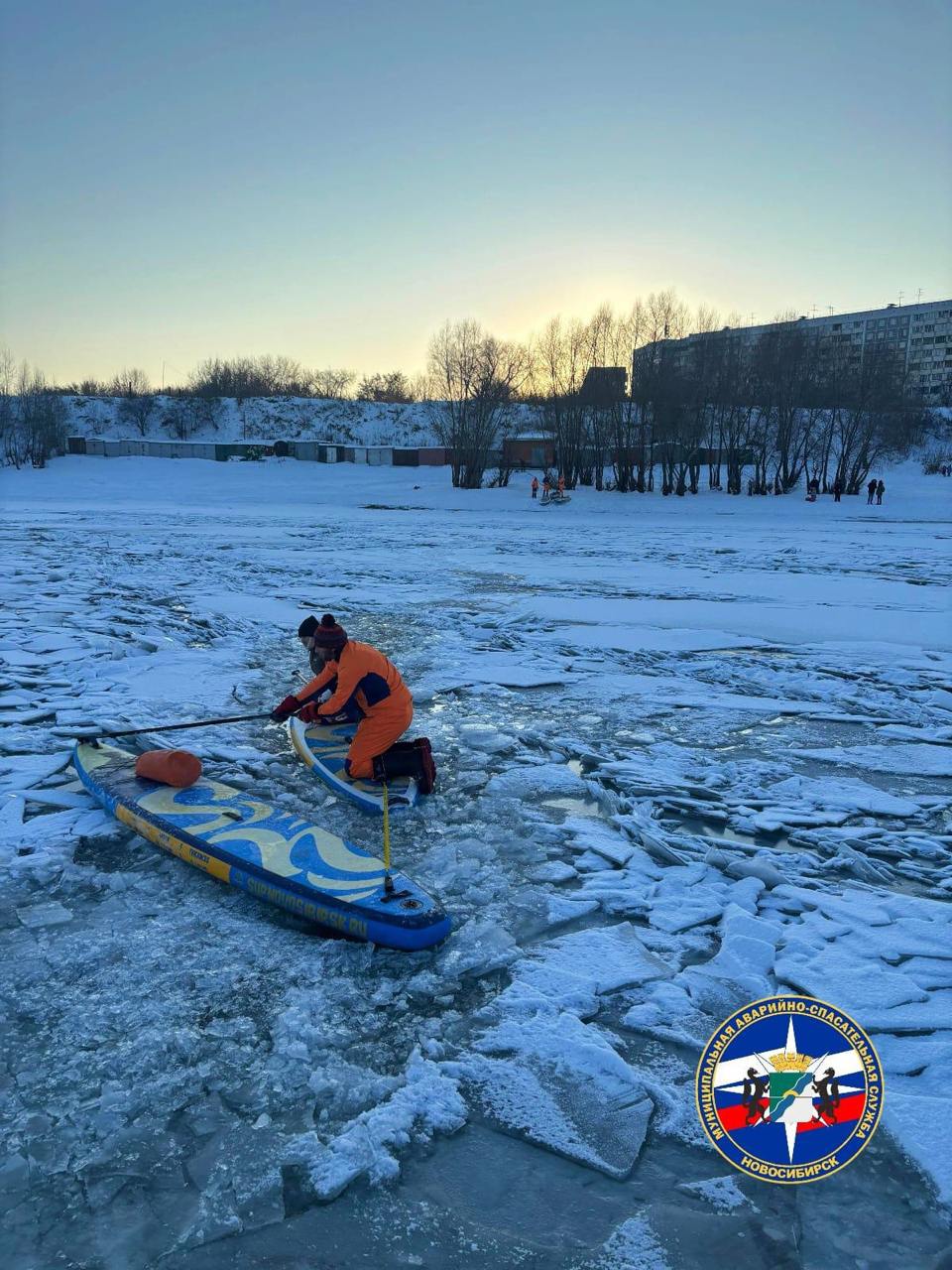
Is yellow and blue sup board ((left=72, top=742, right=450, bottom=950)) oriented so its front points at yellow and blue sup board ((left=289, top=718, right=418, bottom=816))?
no

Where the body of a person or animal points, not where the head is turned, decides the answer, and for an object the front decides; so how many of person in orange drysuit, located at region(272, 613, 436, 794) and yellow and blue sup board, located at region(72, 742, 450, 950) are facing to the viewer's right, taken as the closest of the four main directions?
0

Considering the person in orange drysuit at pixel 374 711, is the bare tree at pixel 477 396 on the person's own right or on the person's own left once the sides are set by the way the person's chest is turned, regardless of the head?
on the person's own right

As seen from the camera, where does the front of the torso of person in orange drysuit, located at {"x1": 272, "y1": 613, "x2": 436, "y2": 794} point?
to the viewer's left

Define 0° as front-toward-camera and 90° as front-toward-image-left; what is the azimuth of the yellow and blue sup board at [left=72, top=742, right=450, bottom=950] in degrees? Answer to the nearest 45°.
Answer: approximately 135°

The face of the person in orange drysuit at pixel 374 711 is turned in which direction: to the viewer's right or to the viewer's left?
to the viewer's left

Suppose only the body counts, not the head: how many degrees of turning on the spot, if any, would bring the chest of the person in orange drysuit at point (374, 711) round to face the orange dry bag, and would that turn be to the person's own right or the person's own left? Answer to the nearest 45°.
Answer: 0° — they already face it

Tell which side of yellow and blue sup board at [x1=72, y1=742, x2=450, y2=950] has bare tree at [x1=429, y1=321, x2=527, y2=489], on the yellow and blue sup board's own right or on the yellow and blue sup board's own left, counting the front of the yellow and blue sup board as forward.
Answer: on the yellow and blue sup board's own right
